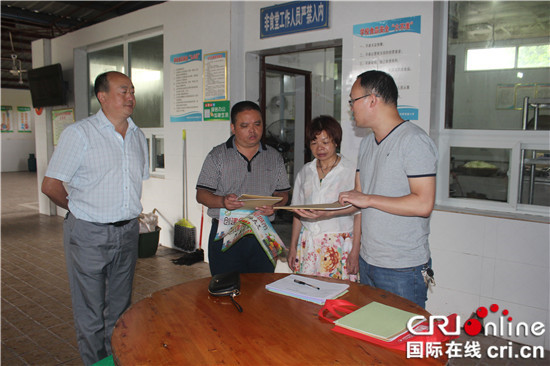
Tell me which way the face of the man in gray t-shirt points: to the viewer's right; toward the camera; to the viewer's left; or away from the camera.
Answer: to the viewer's left

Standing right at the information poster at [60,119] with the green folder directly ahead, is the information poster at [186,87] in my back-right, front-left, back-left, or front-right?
front-left

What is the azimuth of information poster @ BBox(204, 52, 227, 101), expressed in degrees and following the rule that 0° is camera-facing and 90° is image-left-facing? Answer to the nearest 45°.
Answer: approximately 45°

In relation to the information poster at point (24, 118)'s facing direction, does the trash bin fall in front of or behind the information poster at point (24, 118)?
in front

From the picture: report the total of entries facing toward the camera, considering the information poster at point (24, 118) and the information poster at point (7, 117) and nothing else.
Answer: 2

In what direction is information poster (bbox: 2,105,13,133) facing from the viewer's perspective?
toward the camera

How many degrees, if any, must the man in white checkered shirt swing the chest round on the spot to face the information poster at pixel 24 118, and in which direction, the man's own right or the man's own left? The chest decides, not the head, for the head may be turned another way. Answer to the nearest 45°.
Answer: approximately 135° to the man's own left

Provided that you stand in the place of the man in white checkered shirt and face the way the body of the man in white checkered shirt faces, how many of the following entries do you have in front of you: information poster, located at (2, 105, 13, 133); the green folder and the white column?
1

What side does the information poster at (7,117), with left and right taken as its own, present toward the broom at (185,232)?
front
